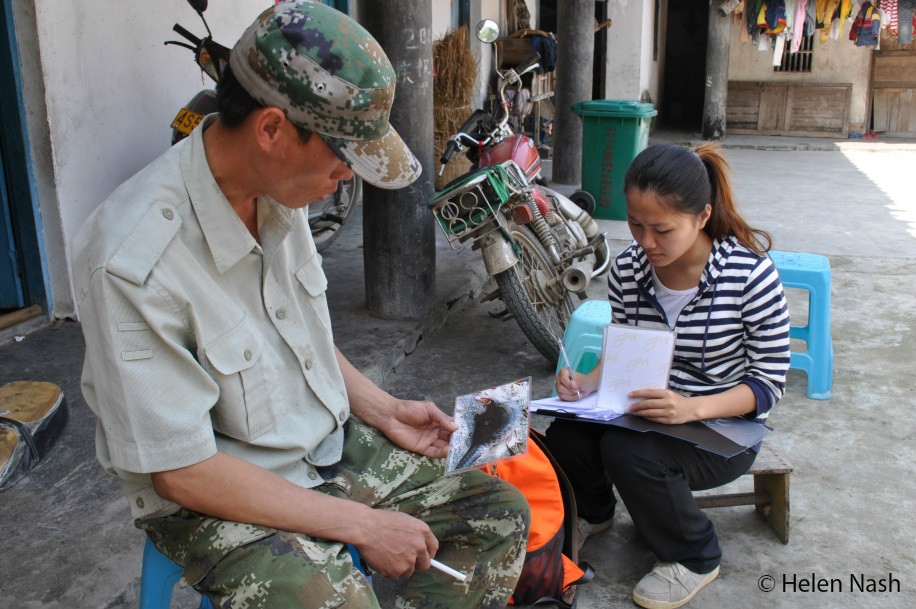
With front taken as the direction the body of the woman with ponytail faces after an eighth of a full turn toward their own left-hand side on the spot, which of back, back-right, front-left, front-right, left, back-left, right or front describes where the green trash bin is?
back

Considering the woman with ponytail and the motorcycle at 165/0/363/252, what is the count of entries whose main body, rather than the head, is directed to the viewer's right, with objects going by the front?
0

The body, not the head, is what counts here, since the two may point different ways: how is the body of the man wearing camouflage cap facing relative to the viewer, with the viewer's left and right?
facing the viewer and to the right of the viewer

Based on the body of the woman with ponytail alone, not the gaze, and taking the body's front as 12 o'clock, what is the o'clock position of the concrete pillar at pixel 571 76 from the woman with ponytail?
The concrete pillar is roughly at 4 o'clock from the woman with ponytail.

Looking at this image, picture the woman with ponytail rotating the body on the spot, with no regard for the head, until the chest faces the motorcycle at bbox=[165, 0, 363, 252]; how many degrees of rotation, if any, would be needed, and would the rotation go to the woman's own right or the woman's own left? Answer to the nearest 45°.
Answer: approximately 90° to the woman's own right

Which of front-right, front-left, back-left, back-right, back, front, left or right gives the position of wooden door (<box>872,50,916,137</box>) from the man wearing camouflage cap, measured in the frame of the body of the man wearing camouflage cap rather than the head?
left

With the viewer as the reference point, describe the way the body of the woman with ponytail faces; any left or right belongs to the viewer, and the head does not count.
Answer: facing the viewer and to the left of the viewer
